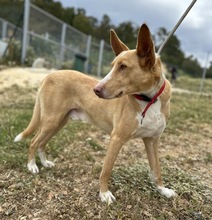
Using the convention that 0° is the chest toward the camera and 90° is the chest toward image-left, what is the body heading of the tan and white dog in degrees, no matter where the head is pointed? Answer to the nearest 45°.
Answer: approximately 315°

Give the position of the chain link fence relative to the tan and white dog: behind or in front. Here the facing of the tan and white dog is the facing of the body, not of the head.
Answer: behind
